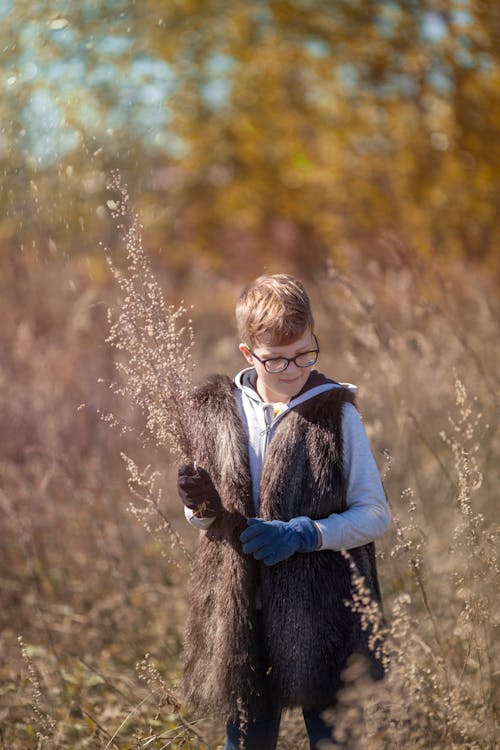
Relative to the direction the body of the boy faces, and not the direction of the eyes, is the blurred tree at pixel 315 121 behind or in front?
behind

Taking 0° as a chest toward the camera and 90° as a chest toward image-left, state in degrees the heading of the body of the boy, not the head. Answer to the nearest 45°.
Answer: approximately 0°
